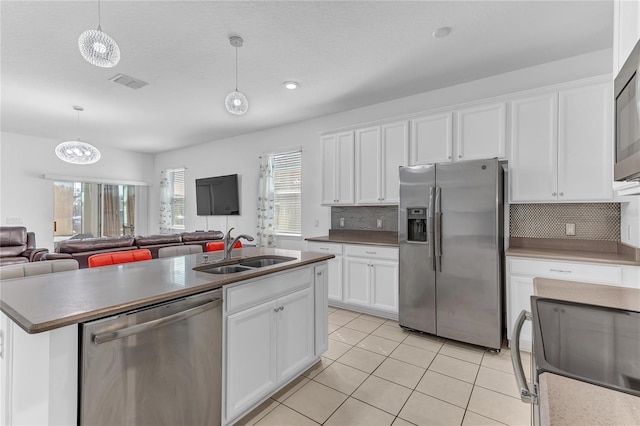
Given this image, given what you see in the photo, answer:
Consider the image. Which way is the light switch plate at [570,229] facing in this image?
toward the camera

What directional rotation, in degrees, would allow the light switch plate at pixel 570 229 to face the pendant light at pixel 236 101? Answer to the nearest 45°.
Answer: approximately 45° to its right

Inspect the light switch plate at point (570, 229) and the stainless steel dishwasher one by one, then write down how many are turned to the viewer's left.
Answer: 0

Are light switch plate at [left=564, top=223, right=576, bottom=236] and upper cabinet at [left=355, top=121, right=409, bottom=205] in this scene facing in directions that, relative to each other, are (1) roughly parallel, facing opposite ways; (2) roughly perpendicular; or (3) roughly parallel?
roughly parallel

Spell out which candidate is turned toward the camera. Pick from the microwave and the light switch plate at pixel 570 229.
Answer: the light switch plate

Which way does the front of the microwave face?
to the viewer's left

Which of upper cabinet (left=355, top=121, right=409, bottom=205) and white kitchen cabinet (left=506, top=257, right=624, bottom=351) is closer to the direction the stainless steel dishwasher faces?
the white kitchen cabinet

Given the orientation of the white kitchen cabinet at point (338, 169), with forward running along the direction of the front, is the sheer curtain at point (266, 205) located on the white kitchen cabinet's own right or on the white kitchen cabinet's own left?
on the white kitchen cabinet's own right

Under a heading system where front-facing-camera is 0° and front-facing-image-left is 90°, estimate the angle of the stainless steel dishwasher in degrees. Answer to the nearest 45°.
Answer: approximately 315°

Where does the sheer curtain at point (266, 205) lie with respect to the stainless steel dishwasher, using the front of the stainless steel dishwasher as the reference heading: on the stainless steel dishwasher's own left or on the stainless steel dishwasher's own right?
on the stainless steel dishwasher's own left

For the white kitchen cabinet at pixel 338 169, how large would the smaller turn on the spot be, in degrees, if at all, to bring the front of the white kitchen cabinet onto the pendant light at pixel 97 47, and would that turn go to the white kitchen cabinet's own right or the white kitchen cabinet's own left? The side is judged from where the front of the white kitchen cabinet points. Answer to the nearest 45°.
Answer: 0° — it already faces it

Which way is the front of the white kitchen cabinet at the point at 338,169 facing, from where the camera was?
facing the viewer and to the left of the viewer

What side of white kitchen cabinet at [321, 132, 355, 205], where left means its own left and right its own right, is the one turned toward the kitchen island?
front
